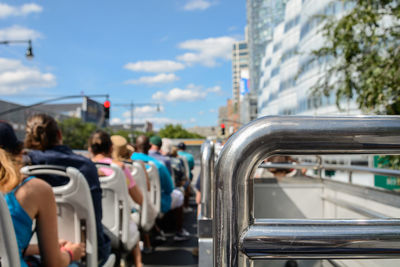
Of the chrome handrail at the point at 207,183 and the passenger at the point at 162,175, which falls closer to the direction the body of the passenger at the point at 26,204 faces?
the passenger

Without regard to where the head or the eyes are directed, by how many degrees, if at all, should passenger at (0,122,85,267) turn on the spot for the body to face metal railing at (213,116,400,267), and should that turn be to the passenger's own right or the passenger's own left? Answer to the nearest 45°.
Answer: approximately 135° to the passenger's own right

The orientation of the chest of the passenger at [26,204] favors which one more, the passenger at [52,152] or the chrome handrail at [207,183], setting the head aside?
the passenger

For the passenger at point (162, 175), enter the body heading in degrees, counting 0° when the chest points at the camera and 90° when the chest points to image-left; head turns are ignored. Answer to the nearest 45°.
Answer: approximately 225°

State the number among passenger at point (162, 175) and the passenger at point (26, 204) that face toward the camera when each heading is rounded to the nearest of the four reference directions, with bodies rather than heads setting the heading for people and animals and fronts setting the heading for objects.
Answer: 0

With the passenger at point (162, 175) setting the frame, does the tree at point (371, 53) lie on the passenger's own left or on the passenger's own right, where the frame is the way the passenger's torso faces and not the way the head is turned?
on the passenger's own right

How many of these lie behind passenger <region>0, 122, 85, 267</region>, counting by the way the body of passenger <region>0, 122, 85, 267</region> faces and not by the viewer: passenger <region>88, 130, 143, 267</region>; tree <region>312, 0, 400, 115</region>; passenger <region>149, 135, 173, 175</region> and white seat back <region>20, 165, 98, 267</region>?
0

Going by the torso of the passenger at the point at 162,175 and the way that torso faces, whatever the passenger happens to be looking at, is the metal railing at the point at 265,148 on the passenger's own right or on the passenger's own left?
on the passenger's own right

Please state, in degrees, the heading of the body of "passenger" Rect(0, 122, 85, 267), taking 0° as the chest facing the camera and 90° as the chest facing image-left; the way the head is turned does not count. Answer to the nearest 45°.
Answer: approximately 225°

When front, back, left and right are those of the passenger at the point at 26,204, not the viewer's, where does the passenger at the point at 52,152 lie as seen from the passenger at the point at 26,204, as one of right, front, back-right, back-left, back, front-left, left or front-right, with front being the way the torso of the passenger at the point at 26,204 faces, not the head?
front-left

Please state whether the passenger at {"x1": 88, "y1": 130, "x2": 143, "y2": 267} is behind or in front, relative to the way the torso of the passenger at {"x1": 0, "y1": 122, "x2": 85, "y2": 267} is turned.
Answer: in front

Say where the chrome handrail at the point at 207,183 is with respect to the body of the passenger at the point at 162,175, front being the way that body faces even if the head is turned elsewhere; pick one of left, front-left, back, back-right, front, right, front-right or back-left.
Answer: back-right

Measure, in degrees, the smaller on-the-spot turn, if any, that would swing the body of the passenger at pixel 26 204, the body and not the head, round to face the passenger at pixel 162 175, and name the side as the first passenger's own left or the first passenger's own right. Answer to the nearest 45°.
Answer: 0° — they already face them

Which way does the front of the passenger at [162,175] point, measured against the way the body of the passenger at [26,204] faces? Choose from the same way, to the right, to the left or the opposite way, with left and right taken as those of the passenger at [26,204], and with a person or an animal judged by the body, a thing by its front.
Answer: the same way
